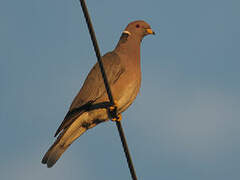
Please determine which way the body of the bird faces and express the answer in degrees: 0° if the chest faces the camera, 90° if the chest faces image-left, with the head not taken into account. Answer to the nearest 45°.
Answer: approximately 270°
